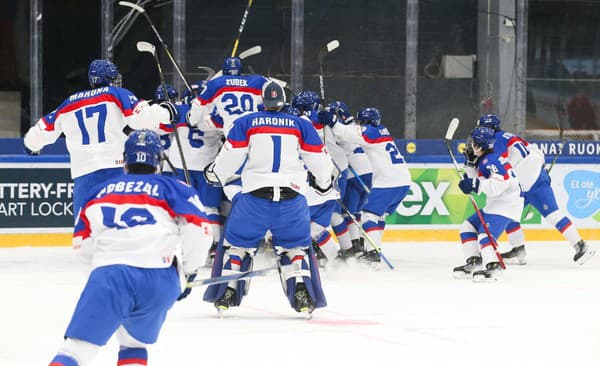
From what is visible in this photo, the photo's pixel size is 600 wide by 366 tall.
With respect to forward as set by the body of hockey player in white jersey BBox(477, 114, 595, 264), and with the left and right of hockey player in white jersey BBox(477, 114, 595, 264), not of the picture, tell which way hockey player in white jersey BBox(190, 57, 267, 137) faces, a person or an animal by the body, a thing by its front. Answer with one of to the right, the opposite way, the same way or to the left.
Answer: to the right

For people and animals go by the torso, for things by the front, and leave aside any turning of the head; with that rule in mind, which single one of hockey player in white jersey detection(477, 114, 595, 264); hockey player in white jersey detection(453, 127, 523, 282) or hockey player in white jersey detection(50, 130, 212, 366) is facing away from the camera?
hockey player in white jersey detection(50, 130, 212, 366)

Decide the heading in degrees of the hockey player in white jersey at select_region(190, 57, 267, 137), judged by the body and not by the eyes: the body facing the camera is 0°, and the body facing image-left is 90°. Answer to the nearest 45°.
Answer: approximately 180°

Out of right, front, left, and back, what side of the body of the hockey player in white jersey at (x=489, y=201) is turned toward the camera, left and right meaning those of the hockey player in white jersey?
left

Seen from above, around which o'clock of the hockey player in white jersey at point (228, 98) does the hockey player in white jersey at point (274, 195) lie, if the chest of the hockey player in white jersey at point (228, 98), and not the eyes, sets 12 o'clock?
the hockey player in white jersey at point (274, 195) is roughly at 6 o'clock from the hockey player in white jersey at point (228, 98).

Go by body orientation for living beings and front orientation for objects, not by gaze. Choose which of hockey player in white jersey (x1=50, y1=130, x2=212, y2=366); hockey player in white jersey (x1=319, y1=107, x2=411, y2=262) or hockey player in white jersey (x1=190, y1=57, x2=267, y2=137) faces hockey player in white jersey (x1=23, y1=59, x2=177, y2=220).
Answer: hockey player in white jersey (x1=50, y1=130, x2=212, y2=366)

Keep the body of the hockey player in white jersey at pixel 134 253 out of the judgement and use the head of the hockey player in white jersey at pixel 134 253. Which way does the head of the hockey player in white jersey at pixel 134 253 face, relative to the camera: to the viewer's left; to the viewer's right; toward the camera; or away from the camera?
away from the camera

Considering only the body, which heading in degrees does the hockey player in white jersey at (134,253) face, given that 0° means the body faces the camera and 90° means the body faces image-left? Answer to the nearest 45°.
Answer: approximately 180°

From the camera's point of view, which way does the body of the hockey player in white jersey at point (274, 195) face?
away from the camera

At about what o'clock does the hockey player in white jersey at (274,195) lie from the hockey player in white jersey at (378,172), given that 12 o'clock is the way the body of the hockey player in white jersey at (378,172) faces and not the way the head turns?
the hockey player in white jersey at (274,195) is roughly at 8 o'clock from the hockey player in white jersey at (378,172).

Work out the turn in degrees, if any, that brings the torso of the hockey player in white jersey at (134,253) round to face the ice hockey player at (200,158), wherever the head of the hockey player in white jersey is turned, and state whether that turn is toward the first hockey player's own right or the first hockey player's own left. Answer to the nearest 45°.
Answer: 0° — they already face them

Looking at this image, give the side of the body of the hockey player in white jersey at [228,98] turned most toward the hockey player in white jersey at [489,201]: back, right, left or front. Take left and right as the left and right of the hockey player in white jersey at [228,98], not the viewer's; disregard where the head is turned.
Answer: right

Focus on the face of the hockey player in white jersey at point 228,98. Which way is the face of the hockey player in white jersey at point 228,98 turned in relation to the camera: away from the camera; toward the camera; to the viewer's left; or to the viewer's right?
away from the camera

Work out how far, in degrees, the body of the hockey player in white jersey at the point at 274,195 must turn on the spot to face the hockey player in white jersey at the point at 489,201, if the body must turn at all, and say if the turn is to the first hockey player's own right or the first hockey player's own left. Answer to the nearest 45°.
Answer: approximately 45° to the first hockey player's own right

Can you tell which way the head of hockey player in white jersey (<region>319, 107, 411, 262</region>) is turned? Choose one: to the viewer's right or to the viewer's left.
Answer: to the viewer's left

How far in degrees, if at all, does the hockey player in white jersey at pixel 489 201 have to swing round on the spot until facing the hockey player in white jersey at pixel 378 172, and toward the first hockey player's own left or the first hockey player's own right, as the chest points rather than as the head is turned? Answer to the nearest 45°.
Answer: approximately 45° to the first hockey player's own right
